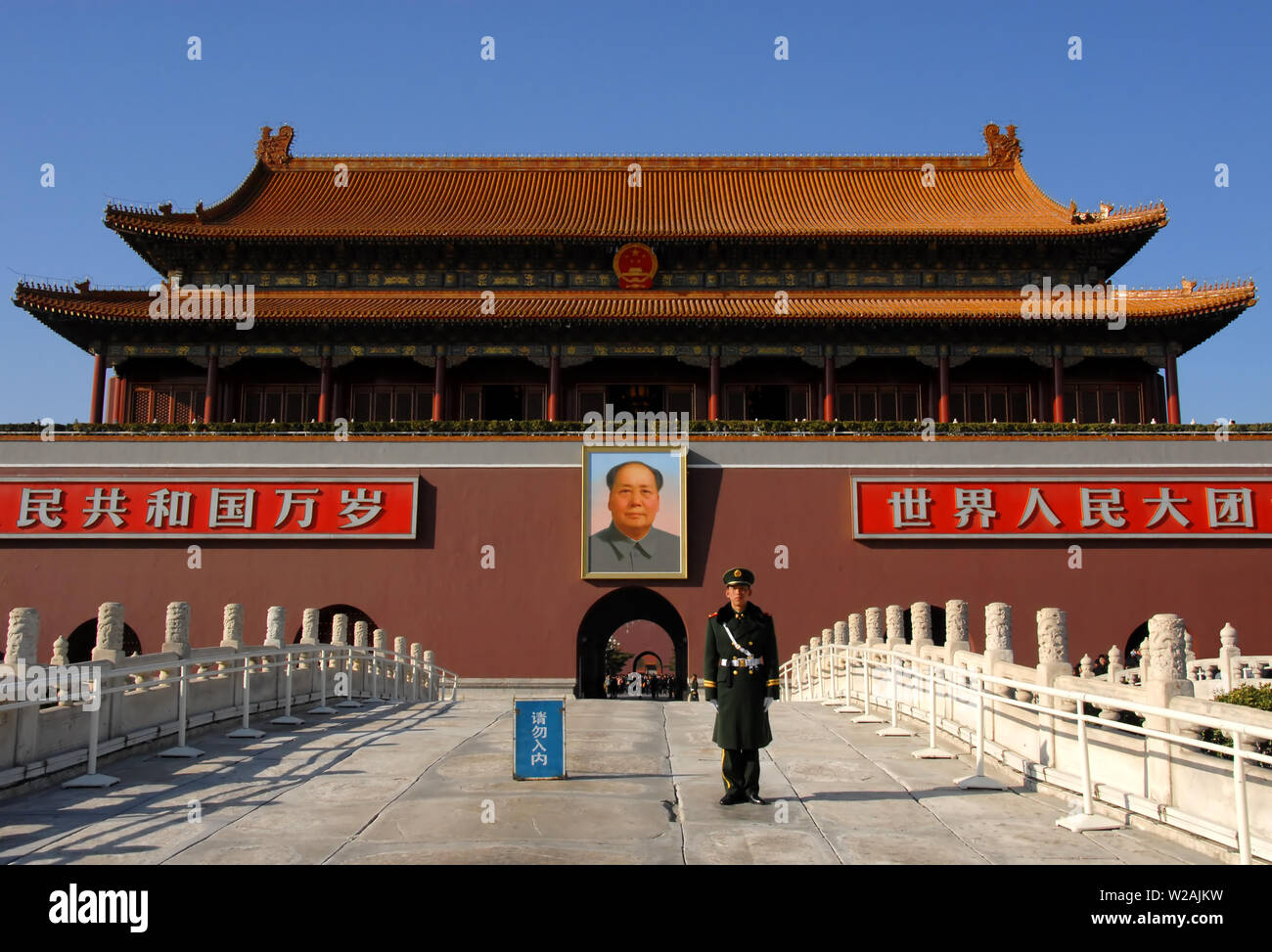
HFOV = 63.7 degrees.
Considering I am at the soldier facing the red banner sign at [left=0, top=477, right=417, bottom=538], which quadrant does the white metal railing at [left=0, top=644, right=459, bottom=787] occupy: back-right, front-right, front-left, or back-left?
front-left

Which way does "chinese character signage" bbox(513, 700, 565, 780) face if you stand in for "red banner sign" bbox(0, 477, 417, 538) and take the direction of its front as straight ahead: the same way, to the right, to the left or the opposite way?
the same way

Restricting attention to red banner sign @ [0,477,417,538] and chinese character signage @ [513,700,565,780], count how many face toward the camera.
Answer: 2

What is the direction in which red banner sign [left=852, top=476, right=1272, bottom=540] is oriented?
toward the camera

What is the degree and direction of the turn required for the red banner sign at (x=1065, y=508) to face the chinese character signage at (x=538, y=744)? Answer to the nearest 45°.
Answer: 0° — it already faces it

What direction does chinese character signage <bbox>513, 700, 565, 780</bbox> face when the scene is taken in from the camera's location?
facing the viewer

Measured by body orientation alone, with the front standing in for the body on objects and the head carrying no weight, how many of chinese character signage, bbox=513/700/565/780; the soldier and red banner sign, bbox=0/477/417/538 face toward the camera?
3

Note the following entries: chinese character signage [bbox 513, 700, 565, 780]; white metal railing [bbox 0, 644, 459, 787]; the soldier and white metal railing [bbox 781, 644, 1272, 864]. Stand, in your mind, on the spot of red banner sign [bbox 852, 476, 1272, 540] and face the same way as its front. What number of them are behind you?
0

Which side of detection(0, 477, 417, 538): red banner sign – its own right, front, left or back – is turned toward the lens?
front

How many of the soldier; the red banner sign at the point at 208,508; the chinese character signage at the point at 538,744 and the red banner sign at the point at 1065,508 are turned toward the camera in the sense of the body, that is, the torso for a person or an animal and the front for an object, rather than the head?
4

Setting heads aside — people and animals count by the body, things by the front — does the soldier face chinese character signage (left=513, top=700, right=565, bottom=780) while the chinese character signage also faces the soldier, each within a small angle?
no

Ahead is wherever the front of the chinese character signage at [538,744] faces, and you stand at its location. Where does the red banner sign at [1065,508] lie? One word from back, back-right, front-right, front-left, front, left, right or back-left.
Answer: back-left

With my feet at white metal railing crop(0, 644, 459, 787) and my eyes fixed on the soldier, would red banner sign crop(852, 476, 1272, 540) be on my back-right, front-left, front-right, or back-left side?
front-left

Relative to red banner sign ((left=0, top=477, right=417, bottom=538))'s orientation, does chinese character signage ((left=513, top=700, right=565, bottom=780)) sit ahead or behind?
ahead

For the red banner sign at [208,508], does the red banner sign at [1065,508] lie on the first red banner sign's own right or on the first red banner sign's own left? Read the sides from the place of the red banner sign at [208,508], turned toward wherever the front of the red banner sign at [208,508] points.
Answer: on the first red banner sign's own left

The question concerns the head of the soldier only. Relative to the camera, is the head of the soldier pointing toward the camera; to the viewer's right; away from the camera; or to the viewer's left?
toward the camera

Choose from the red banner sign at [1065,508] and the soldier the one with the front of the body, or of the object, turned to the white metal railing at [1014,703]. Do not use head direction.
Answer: the red banner sign

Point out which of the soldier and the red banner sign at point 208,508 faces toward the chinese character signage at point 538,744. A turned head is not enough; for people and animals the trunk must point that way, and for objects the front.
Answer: the red banner sign

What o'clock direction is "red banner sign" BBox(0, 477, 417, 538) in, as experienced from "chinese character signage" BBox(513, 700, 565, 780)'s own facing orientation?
The red banner sign is roughly at 5 o'clock from the chinese character signage.

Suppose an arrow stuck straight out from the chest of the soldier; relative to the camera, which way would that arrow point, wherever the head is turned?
toward the camera

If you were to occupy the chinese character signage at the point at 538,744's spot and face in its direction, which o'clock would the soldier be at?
The soldier is roughly at 10 o'clock from the chinese character signage.
